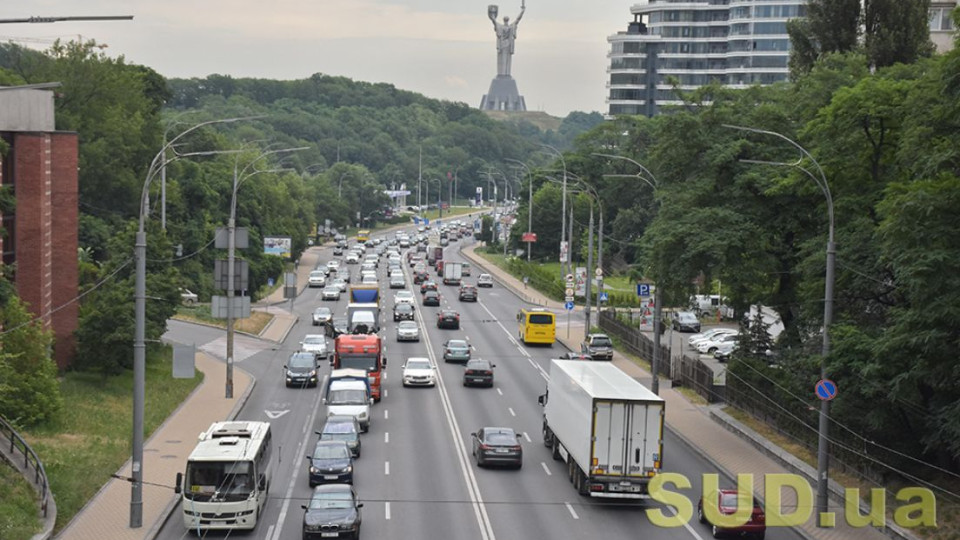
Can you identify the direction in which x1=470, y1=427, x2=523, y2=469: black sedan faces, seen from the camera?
facing away from the viewer

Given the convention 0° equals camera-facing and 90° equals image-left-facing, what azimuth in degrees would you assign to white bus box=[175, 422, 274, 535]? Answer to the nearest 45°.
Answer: approximately 0°

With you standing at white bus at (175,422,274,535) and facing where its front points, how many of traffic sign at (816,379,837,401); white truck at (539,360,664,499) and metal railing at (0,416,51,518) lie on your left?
2

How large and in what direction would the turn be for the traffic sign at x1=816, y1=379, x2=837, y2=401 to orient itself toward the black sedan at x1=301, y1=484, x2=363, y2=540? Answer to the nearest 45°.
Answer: approximately 45° to its right

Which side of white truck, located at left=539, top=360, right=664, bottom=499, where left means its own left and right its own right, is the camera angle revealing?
back

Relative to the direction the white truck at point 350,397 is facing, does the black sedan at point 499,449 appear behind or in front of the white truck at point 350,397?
in front

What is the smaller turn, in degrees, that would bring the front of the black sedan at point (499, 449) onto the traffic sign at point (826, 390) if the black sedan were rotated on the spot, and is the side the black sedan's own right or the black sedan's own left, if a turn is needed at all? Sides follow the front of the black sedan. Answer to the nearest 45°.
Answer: approximately 135° to the black sedan's own right

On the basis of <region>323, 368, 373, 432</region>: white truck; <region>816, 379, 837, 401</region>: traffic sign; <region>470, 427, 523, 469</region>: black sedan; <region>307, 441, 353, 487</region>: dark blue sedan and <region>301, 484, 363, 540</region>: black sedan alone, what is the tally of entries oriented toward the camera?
4

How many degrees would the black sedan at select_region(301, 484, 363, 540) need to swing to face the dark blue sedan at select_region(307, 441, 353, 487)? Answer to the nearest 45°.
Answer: approximately 180°

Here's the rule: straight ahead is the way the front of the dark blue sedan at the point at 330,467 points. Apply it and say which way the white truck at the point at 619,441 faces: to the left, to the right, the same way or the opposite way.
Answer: the opposite way

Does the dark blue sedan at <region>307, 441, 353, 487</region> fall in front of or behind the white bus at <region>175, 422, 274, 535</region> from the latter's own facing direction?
behind

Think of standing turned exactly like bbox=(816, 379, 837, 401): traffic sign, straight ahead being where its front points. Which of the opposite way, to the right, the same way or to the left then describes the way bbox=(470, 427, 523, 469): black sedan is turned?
the opposite way

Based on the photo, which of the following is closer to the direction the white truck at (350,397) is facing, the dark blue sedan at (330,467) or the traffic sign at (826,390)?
the dark blue sedan
